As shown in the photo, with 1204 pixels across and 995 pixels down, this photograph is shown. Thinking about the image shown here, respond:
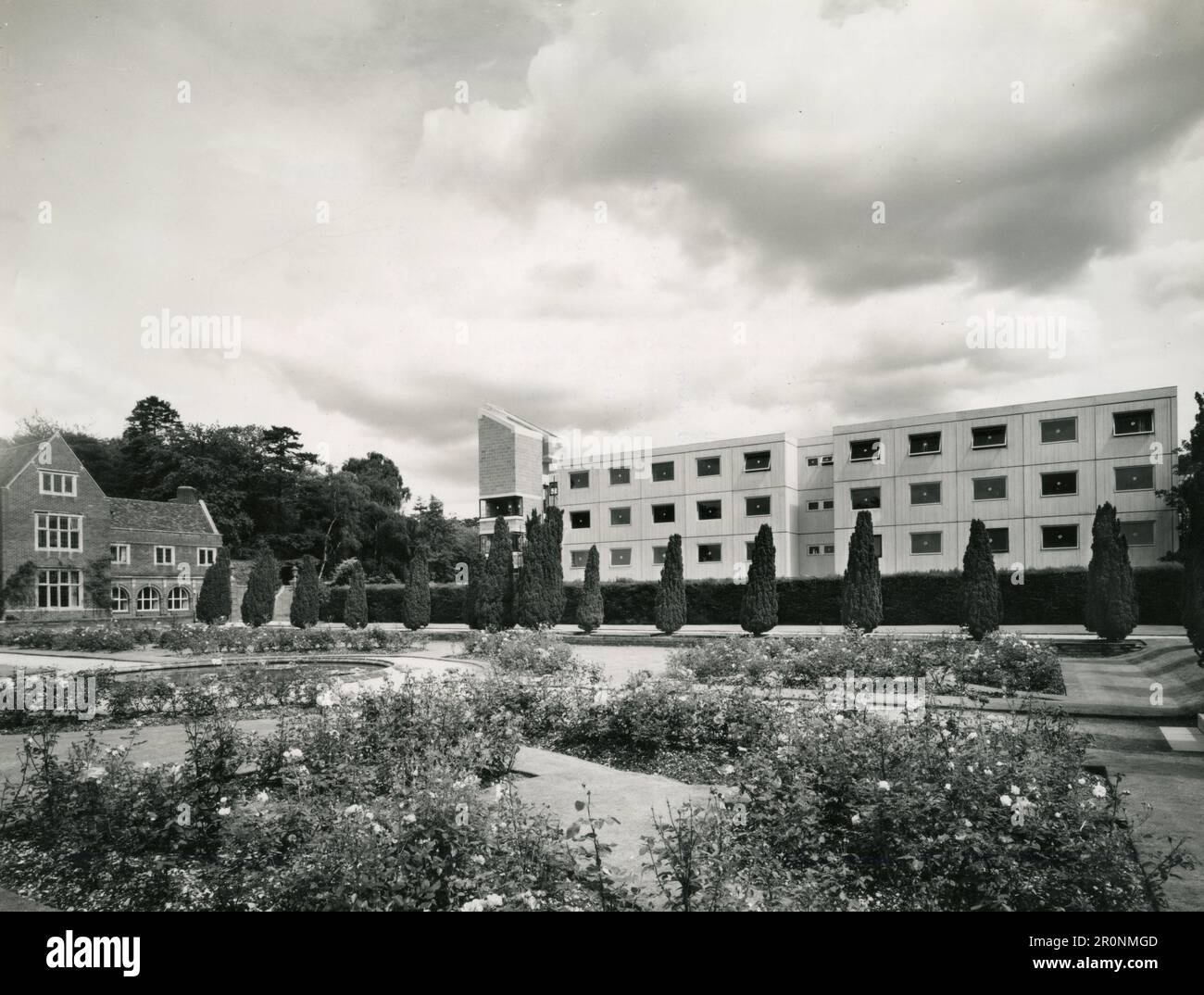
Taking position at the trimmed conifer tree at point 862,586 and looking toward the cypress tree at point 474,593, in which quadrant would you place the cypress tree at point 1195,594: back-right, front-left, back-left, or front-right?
back-left

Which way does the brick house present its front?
toward the camera

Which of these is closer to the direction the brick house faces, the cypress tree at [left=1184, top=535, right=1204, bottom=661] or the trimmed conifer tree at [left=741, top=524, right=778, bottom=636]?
the cypress tree

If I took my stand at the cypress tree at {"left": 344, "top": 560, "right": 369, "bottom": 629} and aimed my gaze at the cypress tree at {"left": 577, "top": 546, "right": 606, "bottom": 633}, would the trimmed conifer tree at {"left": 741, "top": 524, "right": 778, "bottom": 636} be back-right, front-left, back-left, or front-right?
front-right

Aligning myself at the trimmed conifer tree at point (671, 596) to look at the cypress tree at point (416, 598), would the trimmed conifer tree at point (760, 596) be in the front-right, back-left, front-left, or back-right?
back-left

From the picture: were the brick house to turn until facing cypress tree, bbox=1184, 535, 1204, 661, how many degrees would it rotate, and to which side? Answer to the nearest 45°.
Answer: approximately 45° to its left

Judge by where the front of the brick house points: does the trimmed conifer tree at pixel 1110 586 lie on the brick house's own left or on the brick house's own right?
on the brick house's own left

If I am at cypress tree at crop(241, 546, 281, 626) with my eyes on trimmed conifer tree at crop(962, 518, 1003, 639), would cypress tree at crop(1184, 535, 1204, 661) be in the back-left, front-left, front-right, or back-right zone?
front-right

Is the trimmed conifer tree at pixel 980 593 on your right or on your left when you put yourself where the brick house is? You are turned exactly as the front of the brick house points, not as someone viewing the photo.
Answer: on your left

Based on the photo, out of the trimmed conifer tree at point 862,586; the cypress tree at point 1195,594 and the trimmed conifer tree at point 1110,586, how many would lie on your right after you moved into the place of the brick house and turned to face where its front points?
0

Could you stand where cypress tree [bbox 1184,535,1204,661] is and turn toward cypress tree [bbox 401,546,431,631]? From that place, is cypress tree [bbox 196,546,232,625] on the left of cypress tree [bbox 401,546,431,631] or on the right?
left

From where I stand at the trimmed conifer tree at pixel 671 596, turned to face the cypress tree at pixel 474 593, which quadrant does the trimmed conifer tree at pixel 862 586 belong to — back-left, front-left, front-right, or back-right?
back-left
